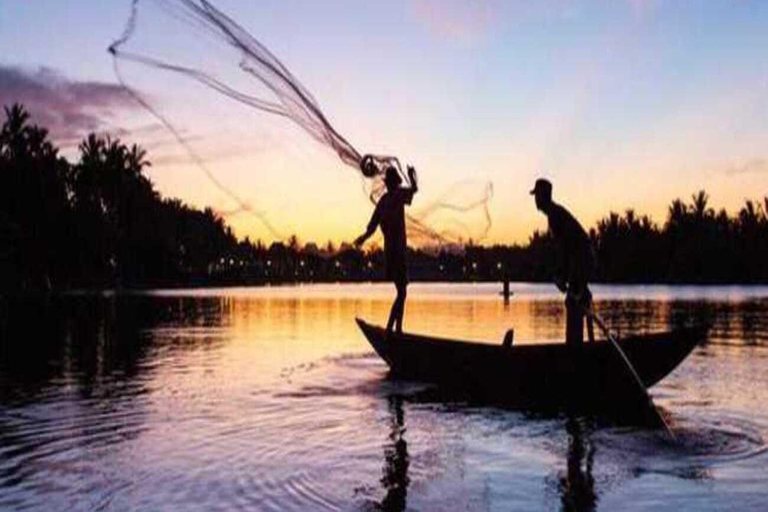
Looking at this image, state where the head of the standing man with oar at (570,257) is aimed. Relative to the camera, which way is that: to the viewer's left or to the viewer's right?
to the viewer's left

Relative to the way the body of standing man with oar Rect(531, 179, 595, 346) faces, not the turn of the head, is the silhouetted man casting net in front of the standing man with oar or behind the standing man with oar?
in front

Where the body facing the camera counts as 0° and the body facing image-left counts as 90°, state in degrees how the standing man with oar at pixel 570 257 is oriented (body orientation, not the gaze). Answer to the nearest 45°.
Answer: approximately 90°
